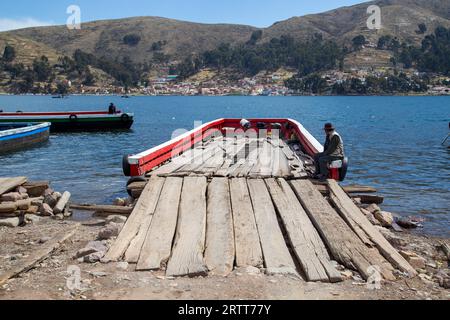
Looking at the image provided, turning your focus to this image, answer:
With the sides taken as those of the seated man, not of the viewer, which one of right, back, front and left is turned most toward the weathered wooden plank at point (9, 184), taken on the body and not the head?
front

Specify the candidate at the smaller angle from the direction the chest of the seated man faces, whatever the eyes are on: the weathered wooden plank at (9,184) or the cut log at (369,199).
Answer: the weathered wooden plank

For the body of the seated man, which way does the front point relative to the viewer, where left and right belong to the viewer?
facing to the left of the viewer

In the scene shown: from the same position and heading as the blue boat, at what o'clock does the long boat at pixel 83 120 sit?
The long boat is roughly at 10 o'clock from the blue boat.

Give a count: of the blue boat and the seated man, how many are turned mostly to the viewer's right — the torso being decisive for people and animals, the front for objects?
1

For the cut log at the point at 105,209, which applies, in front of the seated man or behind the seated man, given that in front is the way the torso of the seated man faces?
in front

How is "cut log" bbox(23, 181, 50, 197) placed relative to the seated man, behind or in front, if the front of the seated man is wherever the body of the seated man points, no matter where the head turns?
in front

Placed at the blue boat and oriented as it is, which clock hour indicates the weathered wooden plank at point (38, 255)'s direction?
The weathered wooden plank is roughly at 3 o'clock from the blue boat.

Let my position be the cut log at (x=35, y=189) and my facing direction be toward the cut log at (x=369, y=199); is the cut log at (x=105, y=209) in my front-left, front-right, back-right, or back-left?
front-right

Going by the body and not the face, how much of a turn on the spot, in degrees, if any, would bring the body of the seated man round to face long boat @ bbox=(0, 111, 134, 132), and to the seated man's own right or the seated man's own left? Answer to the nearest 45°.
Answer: approximately 45° to the seated man's own right

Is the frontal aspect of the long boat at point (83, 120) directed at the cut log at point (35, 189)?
no
